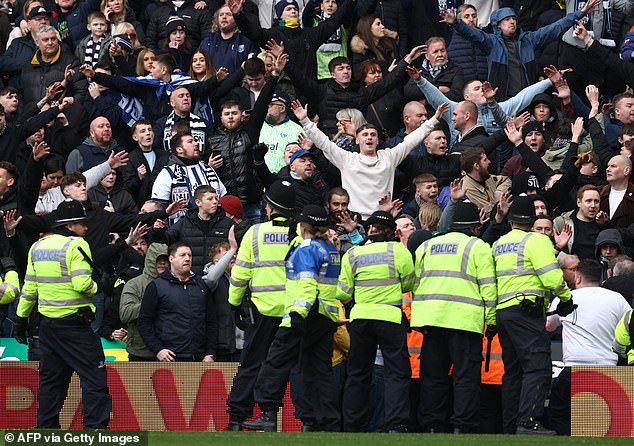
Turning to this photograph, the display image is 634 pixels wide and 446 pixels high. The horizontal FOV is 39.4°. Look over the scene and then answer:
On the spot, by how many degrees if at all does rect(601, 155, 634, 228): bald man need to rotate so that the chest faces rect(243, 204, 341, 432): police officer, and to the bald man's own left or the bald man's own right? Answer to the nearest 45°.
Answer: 0° — they already face them

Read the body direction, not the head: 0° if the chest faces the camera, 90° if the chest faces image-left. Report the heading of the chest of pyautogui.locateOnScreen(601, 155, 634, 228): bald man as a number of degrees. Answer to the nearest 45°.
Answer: approximately 45°

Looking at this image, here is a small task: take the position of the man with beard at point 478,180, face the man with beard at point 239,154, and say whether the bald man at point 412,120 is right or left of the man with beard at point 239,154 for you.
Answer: right

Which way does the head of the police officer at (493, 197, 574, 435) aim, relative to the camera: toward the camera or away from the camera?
away from the camera

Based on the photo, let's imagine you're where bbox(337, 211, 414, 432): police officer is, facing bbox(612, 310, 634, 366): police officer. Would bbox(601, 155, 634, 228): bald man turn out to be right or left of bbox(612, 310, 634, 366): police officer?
left

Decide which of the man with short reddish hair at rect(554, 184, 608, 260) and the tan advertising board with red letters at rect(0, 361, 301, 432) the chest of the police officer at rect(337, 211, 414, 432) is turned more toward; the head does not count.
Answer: the man with short reddish hair

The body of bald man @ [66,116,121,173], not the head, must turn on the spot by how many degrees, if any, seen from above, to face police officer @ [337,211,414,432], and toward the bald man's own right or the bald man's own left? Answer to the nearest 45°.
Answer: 0° — they already face them

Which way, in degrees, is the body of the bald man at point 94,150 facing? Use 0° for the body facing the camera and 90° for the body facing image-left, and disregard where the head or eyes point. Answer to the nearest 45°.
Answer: approximately 315°

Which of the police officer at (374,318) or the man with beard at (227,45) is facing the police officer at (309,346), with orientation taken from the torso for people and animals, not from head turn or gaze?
the man with beard
